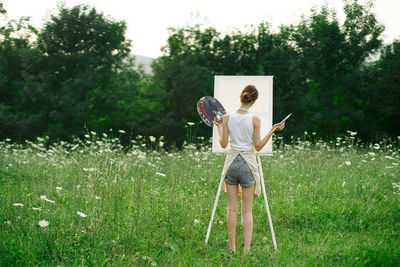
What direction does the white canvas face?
toward the camera

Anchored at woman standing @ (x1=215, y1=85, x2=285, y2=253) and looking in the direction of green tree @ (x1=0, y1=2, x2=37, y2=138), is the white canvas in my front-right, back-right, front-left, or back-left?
front-right

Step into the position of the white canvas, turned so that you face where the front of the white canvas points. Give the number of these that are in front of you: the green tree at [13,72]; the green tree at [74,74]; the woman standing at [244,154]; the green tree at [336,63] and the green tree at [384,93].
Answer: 1

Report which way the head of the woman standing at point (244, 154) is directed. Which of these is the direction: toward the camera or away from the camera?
away from the camera

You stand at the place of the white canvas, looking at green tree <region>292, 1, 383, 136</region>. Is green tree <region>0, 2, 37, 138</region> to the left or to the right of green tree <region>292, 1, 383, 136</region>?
left

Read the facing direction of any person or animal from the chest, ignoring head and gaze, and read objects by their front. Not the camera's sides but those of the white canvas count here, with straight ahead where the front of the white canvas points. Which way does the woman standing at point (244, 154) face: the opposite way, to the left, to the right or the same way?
the opposite way

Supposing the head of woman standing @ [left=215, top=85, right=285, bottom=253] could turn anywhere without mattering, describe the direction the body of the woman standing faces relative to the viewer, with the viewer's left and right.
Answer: facing away from the viewer

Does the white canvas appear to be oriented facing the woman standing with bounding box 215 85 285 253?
yes

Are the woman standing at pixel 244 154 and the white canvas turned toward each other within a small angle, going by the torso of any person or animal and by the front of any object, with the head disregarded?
yes

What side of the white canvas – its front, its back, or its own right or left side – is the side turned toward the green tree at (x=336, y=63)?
back

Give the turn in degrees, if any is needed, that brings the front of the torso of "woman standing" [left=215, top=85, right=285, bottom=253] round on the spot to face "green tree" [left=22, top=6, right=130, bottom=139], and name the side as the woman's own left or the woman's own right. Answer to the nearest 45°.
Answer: approximately 45° to the woman's own left

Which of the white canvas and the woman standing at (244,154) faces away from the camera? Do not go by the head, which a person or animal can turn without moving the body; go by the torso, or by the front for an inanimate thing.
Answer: the woman standing

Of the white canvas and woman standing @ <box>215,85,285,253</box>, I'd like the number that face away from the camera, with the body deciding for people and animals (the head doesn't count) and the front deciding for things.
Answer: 1

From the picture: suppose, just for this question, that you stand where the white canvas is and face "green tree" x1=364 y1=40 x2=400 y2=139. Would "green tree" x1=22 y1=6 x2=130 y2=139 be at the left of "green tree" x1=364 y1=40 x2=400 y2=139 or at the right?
left

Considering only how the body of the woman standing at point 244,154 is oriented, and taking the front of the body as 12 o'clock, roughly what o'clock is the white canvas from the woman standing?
The white canvas is roughly at 12 o'clock from the woman standing.

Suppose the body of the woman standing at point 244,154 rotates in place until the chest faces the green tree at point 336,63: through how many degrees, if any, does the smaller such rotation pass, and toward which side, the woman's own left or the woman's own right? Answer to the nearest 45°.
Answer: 0° — they already face it

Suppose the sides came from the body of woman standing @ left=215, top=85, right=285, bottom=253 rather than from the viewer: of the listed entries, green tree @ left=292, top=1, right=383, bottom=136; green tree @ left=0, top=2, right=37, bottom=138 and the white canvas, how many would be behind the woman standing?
0

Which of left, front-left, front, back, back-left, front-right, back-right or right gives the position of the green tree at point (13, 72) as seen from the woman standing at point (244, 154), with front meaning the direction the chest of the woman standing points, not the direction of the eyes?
front-left
